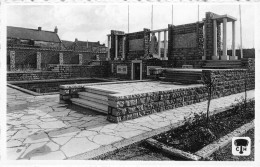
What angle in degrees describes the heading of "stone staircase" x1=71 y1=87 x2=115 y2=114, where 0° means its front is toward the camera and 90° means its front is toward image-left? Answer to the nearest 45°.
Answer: approximately 45°

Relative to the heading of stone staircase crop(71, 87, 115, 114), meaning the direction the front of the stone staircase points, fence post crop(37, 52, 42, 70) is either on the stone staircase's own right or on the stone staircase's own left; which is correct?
on the stone staircase's own right

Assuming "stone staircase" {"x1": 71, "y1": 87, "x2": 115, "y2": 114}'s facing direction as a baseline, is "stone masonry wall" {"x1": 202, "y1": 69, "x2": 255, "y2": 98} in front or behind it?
behind
